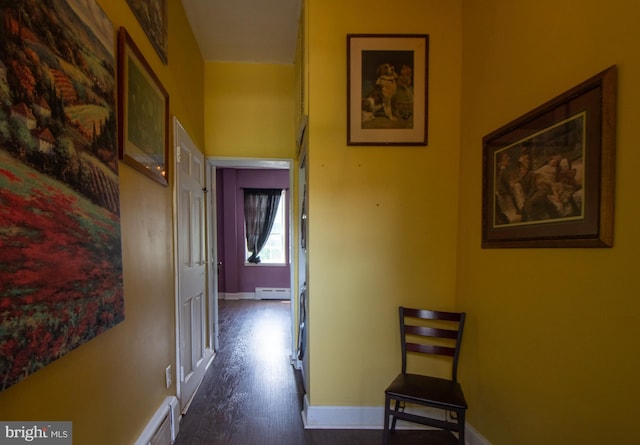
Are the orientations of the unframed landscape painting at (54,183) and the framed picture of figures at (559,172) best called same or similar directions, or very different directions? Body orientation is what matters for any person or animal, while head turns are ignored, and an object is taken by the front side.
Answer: very different directions

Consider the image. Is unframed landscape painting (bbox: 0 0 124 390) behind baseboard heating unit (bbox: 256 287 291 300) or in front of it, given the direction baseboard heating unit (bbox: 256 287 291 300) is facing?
in front

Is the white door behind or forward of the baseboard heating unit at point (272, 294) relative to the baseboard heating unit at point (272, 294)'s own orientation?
forward

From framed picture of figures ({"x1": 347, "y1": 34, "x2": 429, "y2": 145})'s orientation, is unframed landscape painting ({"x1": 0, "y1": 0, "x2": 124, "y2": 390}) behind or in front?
in front

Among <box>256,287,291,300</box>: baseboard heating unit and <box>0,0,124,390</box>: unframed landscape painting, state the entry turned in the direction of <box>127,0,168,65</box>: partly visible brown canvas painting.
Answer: the baseboard heating unit

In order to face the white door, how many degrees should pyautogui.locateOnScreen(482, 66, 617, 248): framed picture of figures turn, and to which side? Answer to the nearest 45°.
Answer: approximately 45° to its right

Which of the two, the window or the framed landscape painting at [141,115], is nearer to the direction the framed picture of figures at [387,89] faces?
the framed landscape painting

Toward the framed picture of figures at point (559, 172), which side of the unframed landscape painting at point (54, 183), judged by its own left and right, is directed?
front

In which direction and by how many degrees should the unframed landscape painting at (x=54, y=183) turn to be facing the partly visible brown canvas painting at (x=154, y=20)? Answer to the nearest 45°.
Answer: approximately 90° to its left

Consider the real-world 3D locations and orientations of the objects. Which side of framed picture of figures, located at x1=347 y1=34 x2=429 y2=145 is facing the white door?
right

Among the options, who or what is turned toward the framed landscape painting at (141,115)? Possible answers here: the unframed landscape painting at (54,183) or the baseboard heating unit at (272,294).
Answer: the baseboard heating unit

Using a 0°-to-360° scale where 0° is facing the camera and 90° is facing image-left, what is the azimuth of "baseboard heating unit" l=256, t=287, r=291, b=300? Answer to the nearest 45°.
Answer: approximately 0°

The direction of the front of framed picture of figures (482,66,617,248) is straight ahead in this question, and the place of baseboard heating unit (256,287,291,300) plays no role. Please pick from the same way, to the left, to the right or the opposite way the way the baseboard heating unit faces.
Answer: to the left

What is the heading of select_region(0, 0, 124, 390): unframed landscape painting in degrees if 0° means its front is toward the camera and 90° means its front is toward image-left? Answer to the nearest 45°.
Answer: approximately 315°

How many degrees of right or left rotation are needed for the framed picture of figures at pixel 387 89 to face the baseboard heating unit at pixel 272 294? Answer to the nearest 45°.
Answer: approximately 135° to its right
